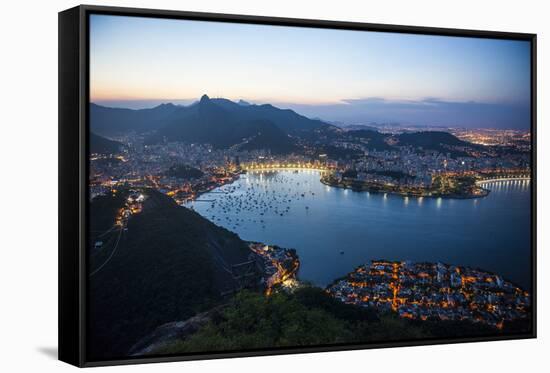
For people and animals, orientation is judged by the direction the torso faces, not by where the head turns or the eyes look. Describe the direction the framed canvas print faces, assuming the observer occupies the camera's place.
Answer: facing the viewer and to the right of the viewer
